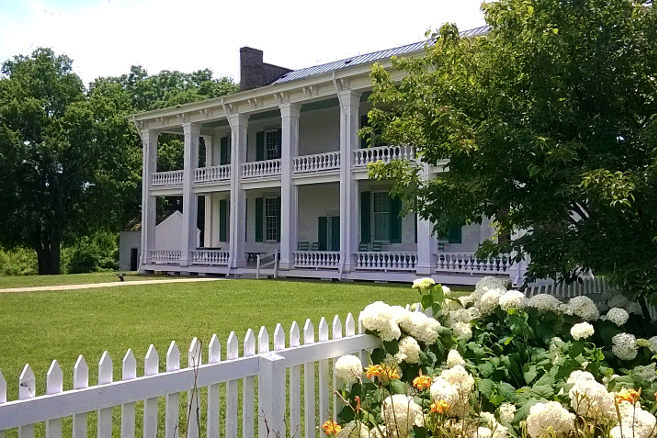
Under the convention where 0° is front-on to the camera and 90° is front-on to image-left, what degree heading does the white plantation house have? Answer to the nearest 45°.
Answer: approximately 45°

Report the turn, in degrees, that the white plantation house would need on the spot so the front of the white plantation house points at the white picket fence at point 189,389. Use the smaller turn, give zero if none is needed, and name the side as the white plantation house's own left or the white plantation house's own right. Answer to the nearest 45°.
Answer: approximately 45° to the white plantation house's own left

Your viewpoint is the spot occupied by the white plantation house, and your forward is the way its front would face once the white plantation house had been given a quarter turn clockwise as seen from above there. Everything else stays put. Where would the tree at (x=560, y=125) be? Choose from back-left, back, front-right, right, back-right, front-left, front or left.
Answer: back-left
